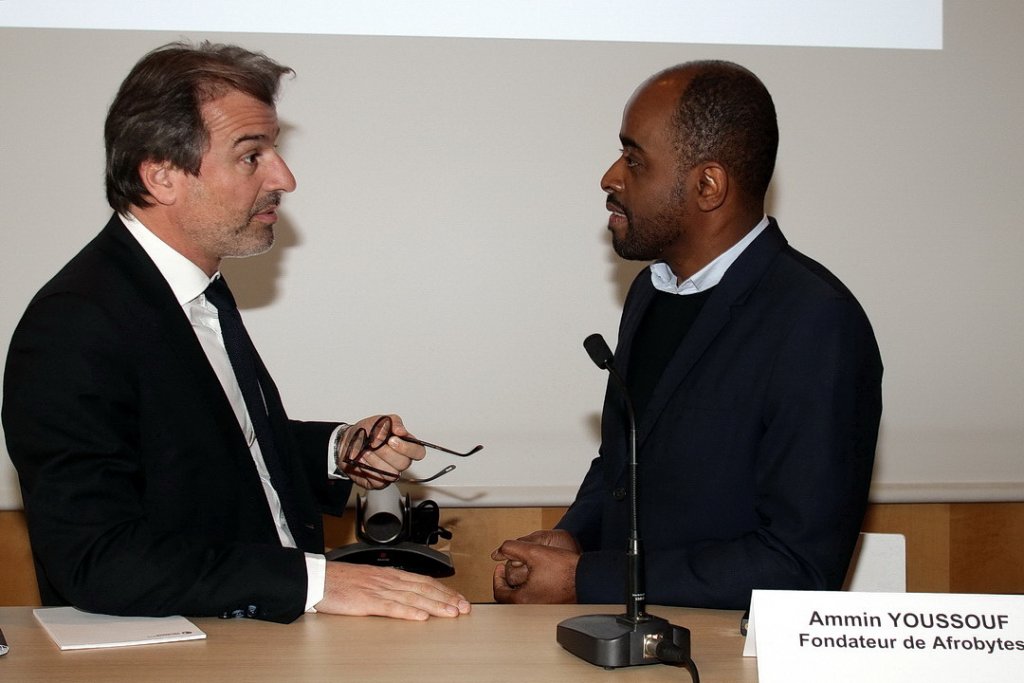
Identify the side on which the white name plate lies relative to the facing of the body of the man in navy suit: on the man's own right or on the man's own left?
on the man's own left

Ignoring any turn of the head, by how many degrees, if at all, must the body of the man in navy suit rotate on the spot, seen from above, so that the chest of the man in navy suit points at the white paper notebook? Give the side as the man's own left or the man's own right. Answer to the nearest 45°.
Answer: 0° — they already face it

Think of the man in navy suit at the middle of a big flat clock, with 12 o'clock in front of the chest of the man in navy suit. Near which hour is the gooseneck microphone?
The gooseneck microphone is roughly at 11 o'clock from the man in navy suit.

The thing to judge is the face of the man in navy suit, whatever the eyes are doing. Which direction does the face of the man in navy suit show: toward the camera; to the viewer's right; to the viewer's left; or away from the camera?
to the viewer's left

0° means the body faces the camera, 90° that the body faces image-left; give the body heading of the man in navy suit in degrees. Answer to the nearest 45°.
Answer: approximately 45°

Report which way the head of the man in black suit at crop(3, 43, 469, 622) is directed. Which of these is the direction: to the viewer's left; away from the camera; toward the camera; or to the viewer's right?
to the viewer's right

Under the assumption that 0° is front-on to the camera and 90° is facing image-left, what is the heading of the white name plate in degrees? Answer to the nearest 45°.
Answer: approximately 0°

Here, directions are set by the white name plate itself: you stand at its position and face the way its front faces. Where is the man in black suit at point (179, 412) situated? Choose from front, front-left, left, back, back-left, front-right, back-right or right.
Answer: right

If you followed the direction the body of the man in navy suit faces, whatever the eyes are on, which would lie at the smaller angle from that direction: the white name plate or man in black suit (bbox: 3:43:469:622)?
the man in black suit

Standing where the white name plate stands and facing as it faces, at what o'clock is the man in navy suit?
The man in navy suit is roughly at 5 o'clock from the white name plate.

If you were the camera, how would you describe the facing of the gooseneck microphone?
facing away from the viewer and to the left of the viewer
